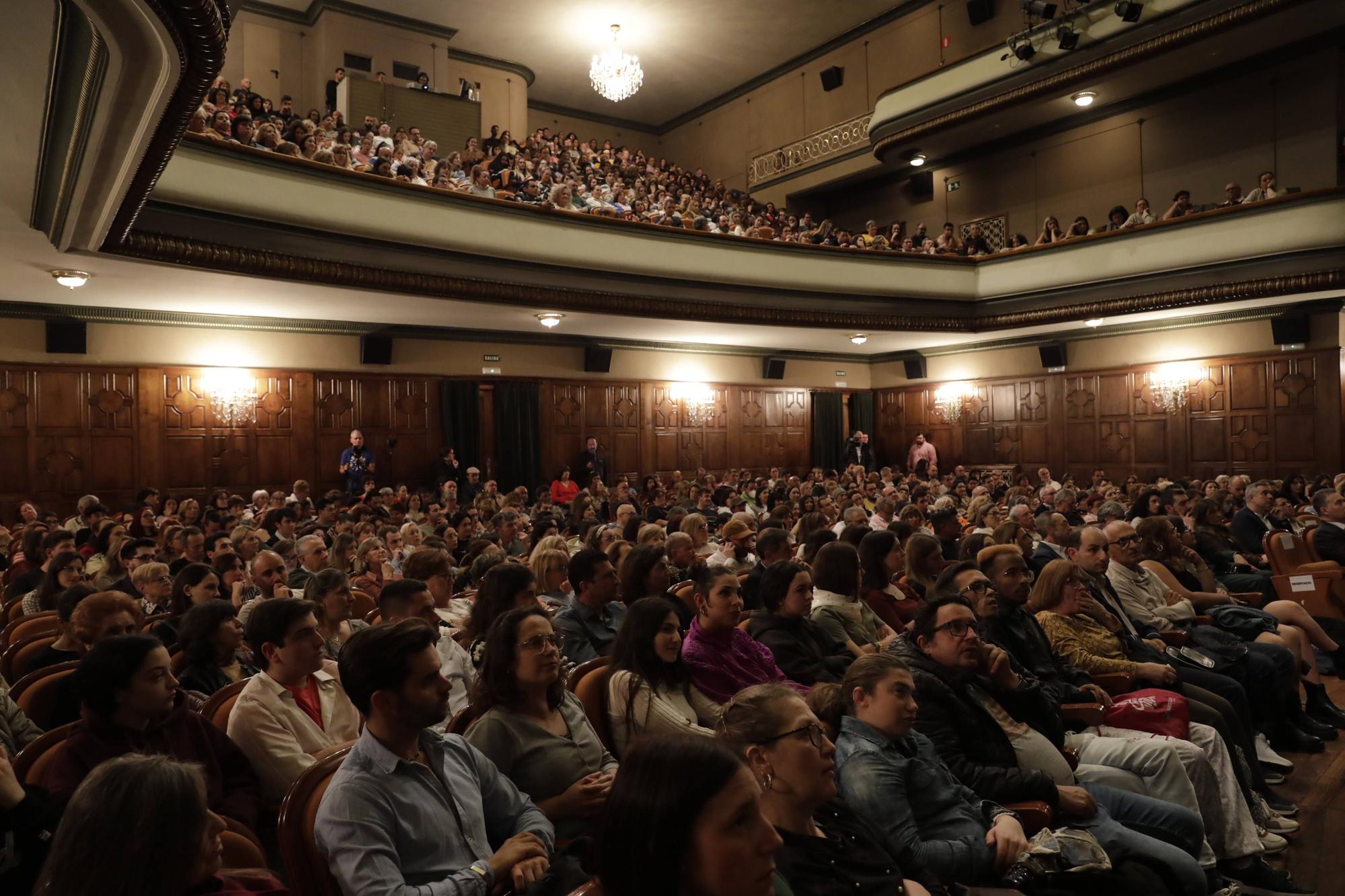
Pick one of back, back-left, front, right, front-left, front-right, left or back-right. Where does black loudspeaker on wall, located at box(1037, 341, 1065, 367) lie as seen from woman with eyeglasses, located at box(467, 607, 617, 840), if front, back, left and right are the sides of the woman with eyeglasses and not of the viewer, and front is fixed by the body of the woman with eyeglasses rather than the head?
left

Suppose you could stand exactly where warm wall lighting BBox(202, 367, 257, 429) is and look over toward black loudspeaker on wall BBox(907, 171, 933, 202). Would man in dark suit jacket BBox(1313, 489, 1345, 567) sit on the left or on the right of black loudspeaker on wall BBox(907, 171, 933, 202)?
right

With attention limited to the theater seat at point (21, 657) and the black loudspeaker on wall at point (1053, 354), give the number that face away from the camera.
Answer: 0

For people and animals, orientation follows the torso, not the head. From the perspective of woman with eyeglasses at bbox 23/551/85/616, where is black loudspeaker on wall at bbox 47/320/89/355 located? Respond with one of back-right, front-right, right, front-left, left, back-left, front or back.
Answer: back-left

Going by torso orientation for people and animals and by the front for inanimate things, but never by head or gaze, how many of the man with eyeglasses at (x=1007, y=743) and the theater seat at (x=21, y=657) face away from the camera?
0

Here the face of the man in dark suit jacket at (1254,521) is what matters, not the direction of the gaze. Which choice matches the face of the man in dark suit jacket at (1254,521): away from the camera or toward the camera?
toward the camera

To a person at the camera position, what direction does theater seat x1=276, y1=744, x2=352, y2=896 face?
facing the viewer and to the right of the viewer

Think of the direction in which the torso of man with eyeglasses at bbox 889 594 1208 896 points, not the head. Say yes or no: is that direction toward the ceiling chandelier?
no

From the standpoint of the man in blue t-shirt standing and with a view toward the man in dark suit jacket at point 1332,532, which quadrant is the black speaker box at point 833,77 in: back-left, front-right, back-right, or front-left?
front-left

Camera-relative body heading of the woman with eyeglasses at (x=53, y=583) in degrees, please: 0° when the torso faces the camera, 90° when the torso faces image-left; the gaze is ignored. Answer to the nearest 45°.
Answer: approximately 315°

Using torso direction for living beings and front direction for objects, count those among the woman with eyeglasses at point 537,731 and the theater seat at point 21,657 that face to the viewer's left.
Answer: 0

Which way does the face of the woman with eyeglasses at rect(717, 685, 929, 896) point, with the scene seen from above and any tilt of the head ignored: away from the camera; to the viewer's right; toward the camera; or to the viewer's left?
to the viewer's right

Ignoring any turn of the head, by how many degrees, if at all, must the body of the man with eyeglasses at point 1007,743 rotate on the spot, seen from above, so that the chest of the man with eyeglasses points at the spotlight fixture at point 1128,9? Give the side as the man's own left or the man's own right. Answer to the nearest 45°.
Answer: approximately 135° to the man's own left

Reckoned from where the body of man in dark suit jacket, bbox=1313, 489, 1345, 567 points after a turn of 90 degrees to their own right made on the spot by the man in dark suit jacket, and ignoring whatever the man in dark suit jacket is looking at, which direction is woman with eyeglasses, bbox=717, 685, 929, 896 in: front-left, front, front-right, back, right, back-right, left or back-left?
front-left

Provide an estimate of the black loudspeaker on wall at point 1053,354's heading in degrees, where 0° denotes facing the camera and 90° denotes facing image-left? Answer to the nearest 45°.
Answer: approximately 45°

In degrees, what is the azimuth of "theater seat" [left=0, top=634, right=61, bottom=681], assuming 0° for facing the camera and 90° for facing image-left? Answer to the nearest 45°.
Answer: approximately 315°

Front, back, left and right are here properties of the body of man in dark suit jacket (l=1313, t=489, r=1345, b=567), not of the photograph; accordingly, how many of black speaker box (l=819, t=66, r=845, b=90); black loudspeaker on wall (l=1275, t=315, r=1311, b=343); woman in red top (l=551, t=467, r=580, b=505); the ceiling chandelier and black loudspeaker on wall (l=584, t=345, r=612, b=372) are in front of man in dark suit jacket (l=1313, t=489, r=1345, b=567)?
0

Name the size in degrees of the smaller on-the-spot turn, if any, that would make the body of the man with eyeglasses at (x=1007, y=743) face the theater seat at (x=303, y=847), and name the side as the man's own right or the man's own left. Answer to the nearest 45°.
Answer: approximately 90° to the man's own right

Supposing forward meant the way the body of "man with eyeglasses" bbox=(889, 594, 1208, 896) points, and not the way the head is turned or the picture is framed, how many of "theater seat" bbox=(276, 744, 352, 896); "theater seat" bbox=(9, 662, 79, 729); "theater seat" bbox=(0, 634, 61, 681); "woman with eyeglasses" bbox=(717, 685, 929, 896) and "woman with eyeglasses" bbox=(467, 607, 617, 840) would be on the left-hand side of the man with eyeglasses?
0
